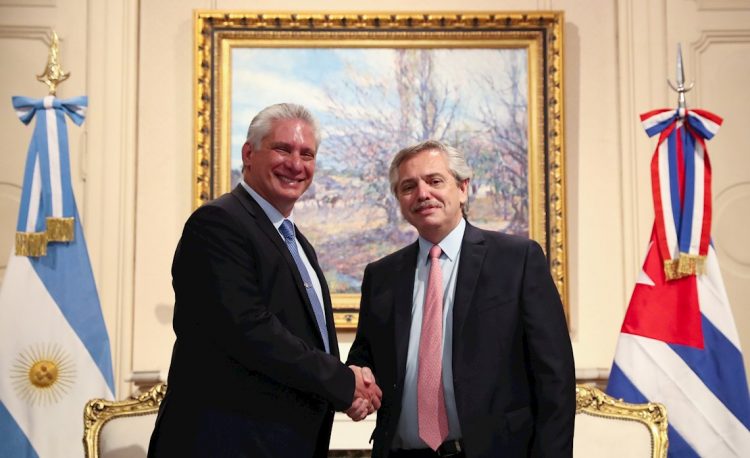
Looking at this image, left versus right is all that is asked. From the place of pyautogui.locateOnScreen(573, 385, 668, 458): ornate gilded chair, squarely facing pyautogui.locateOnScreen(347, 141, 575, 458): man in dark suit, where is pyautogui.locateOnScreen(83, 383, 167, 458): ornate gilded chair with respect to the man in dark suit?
right

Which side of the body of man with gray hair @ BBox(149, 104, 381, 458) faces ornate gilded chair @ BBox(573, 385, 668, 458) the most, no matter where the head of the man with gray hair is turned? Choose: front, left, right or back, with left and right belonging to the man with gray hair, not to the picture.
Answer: left

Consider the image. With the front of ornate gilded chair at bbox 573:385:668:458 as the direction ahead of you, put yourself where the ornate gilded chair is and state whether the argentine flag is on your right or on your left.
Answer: on your right

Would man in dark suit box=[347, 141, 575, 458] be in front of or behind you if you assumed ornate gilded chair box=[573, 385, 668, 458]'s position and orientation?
in front

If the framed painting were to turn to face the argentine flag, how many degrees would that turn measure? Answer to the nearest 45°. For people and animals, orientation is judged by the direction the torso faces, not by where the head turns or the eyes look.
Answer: approximately 90° to its right

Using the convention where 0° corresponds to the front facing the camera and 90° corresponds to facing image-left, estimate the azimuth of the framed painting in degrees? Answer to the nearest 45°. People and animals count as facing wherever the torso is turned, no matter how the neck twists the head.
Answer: approximately 0°

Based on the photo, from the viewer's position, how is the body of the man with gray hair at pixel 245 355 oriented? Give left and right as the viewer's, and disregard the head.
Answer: facing the viewer and to the right of the viewer

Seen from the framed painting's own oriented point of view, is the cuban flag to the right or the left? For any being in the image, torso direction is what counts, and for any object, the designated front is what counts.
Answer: on its left

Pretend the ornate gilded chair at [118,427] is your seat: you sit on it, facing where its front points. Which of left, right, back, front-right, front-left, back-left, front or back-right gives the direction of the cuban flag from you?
left
